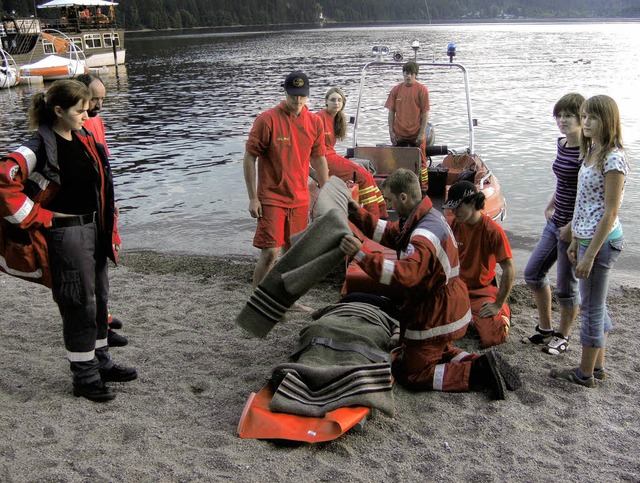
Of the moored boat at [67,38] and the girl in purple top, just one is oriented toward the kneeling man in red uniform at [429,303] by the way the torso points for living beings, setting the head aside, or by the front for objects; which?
the girl in purple top

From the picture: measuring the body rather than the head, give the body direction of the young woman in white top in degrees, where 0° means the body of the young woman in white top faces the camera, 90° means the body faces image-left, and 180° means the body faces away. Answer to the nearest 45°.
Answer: approximately 90°

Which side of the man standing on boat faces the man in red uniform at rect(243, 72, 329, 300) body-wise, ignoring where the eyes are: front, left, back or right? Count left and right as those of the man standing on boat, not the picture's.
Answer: front

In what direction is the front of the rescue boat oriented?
toward the camera

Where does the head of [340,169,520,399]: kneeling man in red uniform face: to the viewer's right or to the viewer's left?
to the viewer's left

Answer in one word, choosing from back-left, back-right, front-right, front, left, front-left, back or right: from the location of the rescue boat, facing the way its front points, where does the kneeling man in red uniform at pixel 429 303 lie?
front

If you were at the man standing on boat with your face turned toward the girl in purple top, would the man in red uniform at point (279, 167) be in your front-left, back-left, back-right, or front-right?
front-right

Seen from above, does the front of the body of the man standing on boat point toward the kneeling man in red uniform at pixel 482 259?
yes

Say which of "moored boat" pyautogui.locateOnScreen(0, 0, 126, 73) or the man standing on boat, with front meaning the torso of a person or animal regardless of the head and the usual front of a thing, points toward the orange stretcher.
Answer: the man standing on boat

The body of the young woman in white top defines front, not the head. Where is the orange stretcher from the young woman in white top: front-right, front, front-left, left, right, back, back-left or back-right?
front-left

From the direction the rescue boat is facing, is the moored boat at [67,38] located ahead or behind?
behind

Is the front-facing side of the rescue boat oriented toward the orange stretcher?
yes

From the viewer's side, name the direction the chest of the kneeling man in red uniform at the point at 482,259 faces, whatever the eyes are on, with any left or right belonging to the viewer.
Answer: facing the viewer and to the left of the viewer

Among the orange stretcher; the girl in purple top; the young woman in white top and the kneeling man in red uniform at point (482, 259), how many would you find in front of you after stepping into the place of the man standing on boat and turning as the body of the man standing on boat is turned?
4

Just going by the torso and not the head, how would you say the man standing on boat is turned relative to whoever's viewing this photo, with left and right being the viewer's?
facing the viewer

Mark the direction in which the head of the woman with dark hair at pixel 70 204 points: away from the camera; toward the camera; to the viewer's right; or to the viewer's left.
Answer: to the viewer's right
